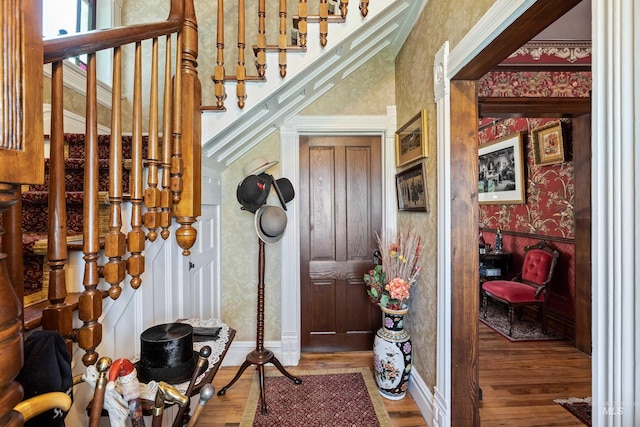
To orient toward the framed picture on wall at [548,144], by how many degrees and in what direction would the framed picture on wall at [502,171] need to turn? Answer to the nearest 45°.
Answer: approximately 90° to its left

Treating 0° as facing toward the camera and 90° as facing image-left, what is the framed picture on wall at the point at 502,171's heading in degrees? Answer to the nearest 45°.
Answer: approximately 45°

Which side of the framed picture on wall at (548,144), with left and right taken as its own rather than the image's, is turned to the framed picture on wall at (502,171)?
right

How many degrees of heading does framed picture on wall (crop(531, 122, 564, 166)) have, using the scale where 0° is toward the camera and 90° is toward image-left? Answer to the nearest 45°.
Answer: approximately 45°
